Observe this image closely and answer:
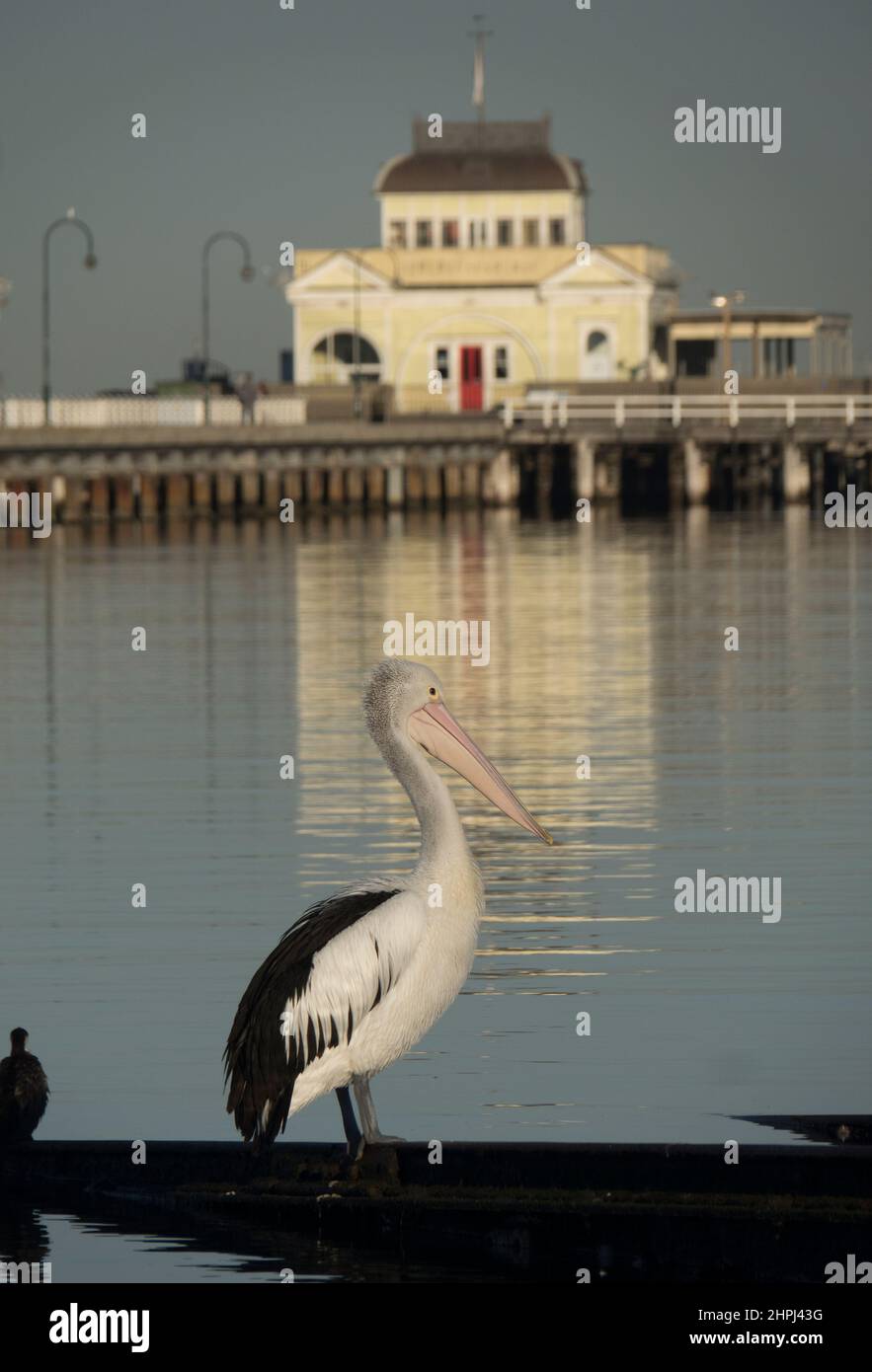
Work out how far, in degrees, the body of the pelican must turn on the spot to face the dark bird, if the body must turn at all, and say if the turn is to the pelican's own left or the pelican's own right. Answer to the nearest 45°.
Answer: approximately 135° to the pelican's own left

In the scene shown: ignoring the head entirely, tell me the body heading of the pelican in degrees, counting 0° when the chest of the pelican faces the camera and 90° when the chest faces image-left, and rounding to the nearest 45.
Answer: approximately 270°
